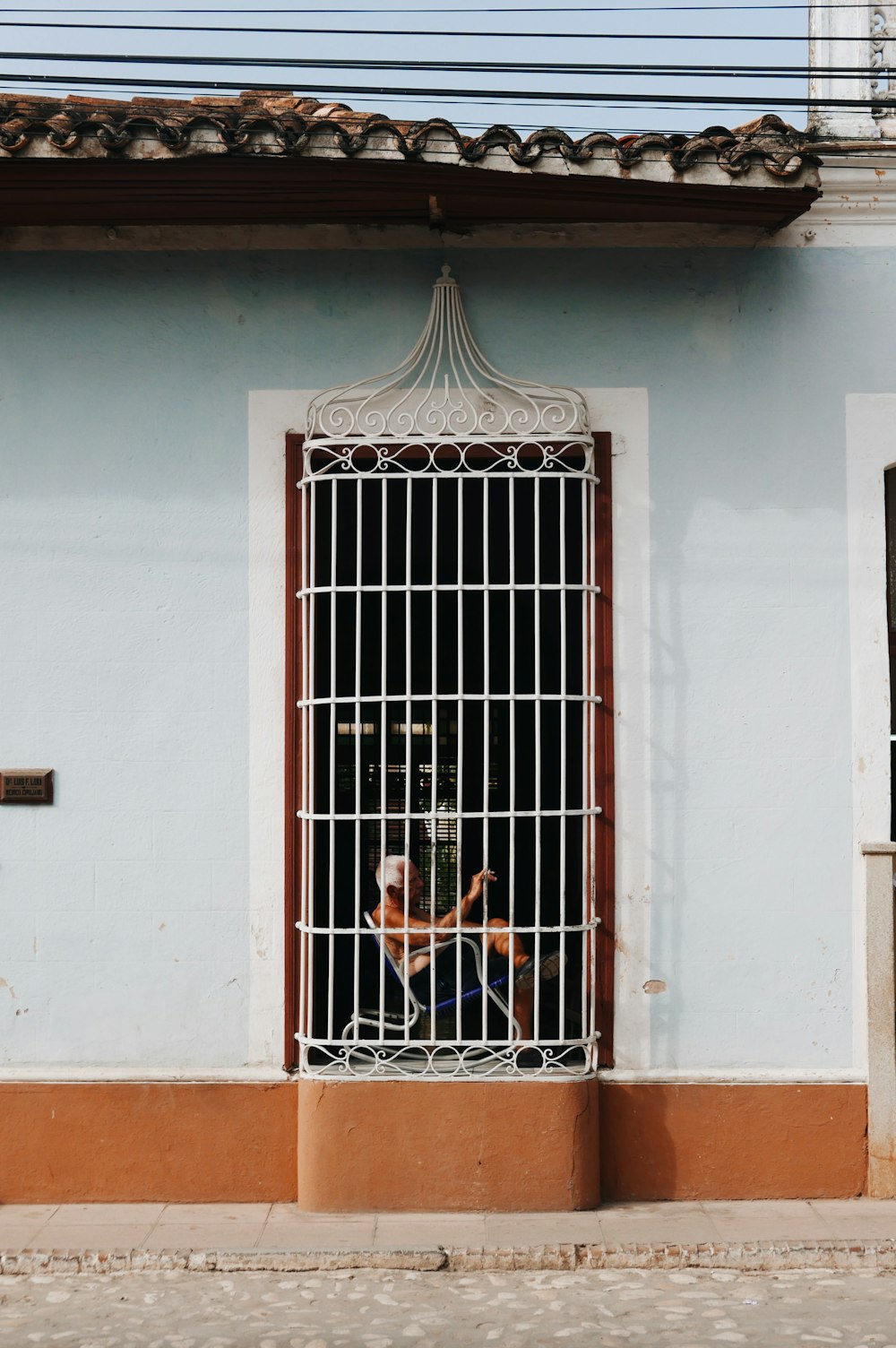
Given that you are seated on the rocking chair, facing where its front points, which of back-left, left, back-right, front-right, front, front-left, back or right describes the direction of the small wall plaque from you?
back

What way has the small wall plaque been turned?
toward the camera

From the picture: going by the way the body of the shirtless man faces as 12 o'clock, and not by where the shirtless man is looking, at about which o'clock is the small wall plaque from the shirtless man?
The small wall plaque is roughly at 6 o'clock from the shirtless man.

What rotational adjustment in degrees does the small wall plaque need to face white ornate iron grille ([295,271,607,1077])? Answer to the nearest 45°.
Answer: approximately 90° to its left

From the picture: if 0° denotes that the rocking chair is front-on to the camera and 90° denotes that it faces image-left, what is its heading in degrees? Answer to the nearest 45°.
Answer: approximately 270°

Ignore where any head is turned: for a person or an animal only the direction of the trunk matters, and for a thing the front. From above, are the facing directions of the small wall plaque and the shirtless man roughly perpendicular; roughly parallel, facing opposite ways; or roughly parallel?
roughly perpendicular

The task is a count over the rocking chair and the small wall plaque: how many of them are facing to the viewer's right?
1

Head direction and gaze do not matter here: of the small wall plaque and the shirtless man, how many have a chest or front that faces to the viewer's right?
1

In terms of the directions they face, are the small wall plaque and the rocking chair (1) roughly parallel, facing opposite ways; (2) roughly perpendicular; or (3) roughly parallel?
roughly perpendicular

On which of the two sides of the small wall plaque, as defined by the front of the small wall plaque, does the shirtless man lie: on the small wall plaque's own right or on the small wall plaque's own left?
on the small wall plaque's own left

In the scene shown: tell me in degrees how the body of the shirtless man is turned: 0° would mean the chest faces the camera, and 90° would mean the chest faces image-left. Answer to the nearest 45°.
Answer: approximately 270°
